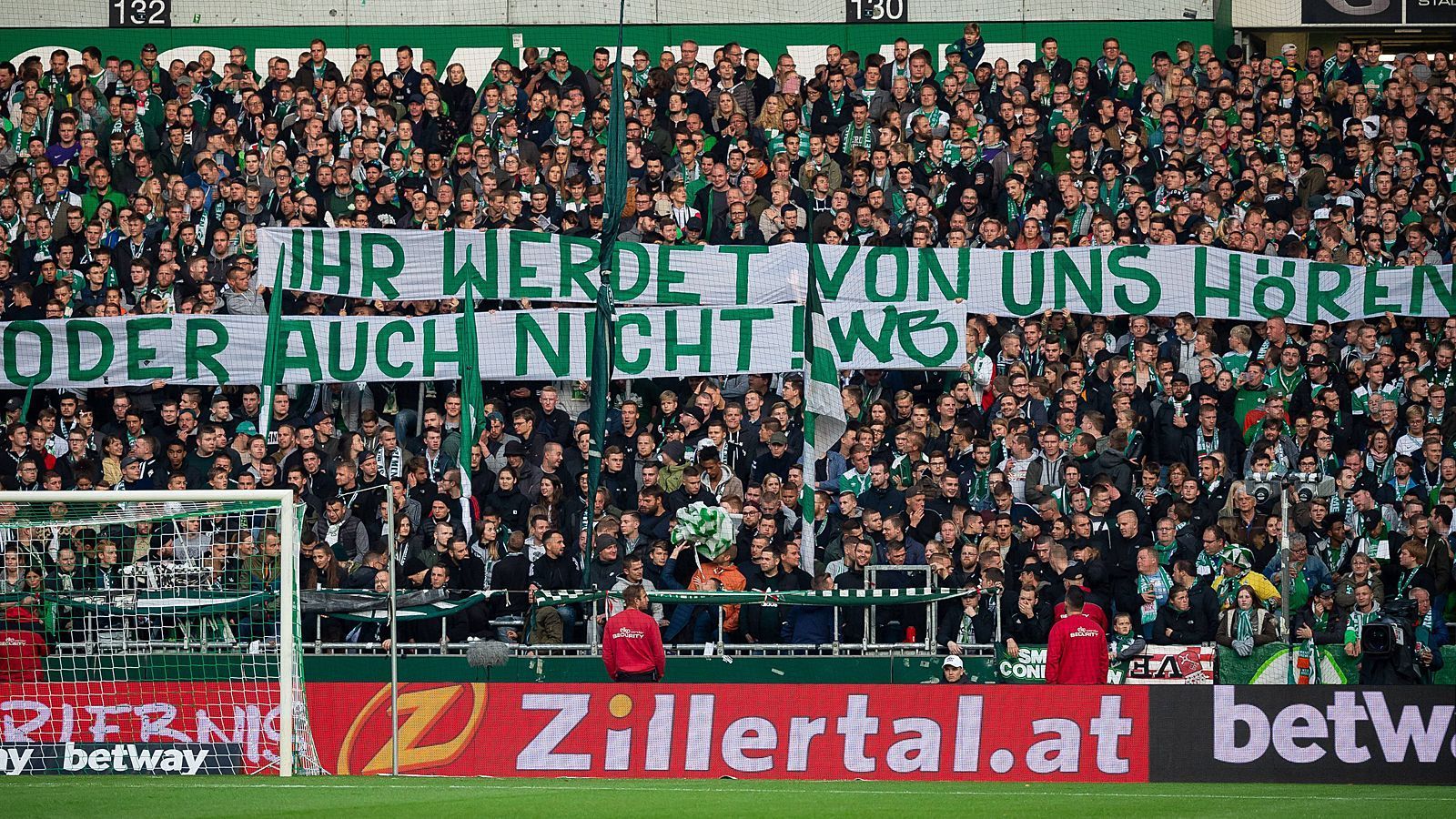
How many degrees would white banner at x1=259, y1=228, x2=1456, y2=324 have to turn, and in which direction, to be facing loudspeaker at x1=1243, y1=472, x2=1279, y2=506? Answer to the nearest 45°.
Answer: approximately 45° to its left

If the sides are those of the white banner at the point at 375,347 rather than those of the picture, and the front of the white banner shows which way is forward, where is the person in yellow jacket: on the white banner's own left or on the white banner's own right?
on the white banner's own left

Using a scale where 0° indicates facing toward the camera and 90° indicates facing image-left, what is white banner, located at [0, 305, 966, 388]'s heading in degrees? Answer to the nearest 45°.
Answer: approximately 0°

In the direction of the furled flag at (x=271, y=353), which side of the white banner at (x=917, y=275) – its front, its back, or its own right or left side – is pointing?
right

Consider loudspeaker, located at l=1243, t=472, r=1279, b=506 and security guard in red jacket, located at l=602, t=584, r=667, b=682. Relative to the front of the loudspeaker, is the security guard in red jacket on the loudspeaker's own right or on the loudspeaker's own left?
on the loudspeaker's own right

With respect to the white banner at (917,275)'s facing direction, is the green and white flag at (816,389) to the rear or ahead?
ahead

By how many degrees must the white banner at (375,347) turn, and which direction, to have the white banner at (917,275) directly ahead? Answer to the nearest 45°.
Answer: approximately 90° to its left

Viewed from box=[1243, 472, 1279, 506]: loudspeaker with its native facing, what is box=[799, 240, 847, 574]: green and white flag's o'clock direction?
The green and white flag is roughly at 3 o'clock from the loudspeaker.

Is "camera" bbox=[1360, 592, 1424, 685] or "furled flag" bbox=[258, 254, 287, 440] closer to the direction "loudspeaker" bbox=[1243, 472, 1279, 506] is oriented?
the camera

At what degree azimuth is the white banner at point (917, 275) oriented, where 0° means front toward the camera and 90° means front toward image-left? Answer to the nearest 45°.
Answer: approximately 0°
